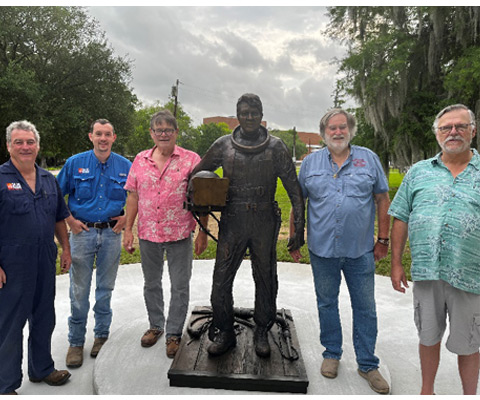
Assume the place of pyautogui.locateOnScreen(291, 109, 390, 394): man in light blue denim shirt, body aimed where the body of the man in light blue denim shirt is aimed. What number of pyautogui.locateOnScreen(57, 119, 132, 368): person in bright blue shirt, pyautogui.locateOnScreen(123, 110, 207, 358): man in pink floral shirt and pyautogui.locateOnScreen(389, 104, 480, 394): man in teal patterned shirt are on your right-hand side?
2

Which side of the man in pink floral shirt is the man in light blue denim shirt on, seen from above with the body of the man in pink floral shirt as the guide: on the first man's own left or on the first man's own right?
on the first man's own left

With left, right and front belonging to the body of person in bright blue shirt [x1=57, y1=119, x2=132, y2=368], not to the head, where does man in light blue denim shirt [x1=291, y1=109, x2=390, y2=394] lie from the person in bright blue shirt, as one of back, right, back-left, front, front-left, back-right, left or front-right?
front-left

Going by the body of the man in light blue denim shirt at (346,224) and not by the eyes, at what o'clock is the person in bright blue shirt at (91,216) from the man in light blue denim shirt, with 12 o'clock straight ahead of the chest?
The person in bright blue shirt is roughly at 3 o'clock from the man in light blue denim shirt.

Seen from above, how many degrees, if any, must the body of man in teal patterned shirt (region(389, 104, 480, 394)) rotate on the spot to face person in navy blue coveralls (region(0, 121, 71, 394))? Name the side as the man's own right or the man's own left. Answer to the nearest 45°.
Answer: approximately 45° to the man's own right

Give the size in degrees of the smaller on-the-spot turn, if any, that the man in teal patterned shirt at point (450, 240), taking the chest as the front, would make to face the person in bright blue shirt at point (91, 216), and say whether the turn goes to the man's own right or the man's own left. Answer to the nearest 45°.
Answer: approximately 90° to the man's own right

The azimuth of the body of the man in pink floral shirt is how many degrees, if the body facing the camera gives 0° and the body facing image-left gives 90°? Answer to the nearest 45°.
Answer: approximately 0°
